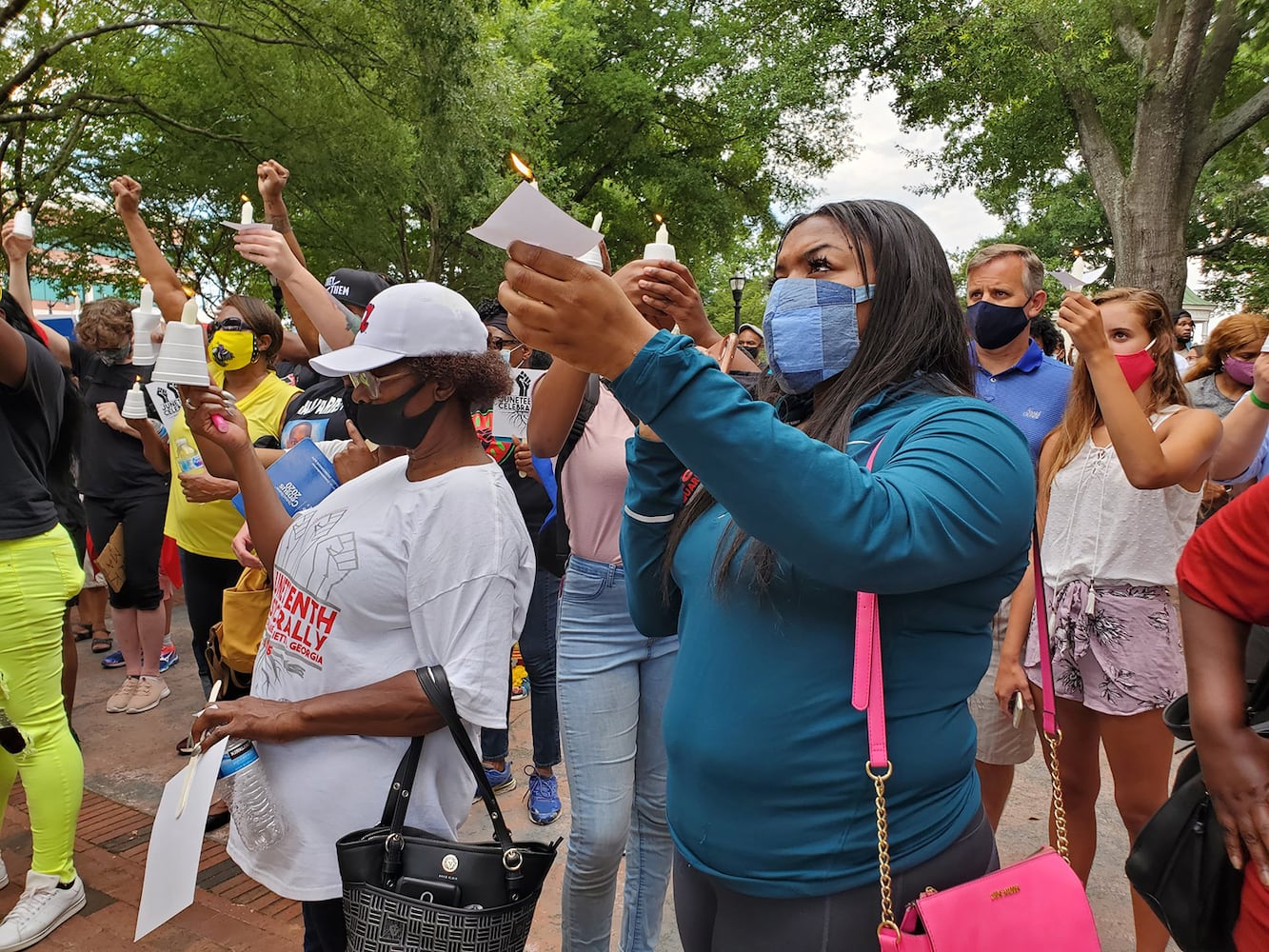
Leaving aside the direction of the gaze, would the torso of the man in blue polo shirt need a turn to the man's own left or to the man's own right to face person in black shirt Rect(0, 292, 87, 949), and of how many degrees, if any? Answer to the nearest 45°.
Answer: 0° — they already face them

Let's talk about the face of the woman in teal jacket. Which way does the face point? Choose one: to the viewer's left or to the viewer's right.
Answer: to the viewer's left

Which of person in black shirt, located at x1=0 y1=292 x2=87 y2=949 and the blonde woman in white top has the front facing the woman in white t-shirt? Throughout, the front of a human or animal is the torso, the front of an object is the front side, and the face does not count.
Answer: the blonde woman in white top

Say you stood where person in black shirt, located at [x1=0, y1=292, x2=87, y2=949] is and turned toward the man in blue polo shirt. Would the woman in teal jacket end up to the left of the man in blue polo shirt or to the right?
right

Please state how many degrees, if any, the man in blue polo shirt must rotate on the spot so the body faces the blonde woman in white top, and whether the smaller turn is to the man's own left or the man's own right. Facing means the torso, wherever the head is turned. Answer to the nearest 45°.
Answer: approximately 90° to the man's own left

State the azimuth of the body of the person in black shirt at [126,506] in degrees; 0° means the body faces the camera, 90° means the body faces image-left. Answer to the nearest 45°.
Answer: approximately 45°

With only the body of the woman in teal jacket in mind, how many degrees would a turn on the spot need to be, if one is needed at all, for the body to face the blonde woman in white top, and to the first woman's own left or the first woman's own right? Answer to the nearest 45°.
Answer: approximately 180°
